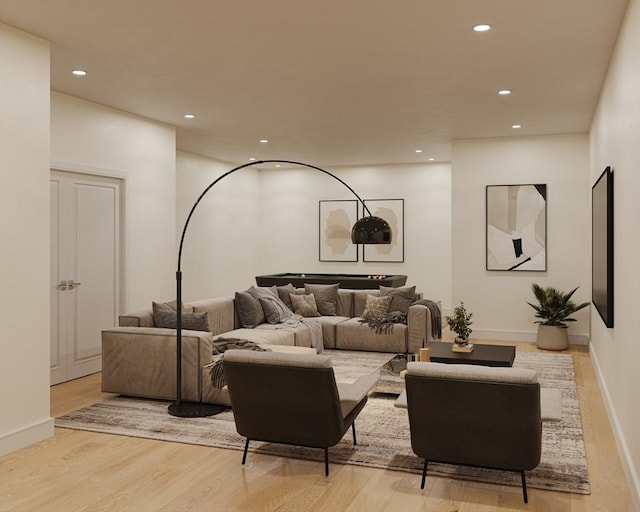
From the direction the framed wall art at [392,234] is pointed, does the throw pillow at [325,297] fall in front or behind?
in front

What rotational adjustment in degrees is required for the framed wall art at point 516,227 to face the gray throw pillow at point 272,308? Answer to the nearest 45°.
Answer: approximately 45° to its right

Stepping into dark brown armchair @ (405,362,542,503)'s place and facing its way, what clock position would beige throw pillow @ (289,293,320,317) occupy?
The beige throw pillow is roughly at 11 o'clock from the dark brown armchair.

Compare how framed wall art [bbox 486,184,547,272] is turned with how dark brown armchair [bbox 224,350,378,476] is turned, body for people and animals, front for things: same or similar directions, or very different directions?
very different directions

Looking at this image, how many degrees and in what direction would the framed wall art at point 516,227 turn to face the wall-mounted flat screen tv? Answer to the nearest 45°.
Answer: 0° — it already faces it

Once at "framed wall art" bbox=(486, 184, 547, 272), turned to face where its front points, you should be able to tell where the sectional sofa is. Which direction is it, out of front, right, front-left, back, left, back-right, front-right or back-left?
front-right

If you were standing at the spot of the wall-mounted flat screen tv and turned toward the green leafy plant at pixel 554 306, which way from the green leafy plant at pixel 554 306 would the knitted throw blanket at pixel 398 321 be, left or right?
left

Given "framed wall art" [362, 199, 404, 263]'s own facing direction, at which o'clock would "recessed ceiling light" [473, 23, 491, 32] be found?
The recessed ceiling light is roughly at 12 o'clock from the framed wall art.

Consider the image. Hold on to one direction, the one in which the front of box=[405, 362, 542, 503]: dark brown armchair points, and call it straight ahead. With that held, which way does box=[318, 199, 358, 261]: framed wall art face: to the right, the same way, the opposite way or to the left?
the opposite way

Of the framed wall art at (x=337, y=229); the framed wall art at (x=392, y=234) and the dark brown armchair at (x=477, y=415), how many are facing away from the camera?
1

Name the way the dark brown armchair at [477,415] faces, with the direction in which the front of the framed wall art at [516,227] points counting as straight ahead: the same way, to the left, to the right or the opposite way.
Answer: the opposite way

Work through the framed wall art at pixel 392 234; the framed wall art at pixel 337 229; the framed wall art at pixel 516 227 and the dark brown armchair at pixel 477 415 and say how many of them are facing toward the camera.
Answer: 3

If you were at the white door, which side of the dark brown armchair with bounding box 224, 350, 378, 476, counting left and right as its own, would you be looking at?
left

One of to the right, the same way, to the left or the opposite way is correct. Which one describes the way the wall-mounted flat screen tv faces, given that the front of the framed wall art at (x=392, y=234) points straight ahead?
to the right

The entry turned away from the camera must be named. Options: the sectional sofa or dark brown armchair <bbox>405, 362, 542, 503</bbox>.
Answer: the dark brown armchair

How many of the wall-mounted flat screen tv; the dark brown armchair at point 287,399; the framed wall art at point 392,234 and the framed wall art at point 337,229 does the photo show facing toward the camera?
2

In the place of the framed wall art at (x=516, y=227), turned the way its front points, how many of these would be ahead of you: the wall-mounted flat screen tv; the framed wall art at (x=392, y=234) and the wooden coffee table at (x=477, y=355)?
2

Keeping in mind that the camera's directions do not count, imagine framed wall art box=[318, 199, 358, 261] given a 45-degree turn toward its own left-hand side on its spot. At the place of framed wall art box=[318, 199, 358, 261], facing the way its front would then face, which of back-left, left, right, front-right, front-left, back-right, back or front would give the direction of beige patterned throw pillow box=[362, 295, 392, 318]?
front-right

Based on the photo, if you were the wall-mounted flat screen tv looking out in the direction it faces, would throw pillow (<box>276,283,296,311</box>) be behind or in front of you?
in front

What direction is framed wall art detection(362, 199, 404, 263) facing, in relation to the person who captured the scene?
facing the viewer

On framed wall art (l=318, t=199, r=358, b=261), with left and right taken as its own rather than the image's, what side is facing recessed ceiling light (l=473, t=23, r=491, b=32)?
front

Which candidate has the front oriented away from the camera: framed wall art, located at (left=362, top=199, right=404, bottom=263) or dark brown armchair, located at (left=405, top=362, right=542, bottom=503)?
the dark brown armchair

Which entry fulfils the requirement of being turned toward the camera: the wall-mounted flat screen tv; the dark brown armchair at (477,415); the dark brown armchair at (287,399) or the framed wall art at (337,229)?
the framed wall art
